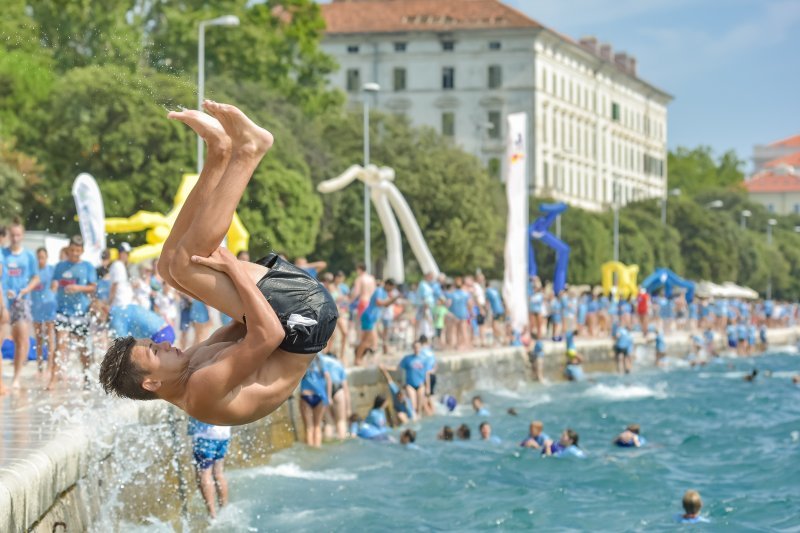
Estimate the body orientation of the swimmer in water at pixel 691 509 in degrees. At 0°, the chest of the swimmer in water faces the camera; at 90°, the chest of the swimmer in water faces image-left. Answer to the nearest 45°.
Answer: approximately 180°

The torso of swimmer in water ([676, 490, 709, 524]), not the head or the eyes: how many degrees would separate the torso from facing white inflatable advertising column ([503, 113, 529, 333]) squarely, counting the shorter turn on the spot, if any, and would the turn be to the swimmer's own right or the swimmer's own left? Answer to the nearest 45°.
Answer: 0° — they already face it

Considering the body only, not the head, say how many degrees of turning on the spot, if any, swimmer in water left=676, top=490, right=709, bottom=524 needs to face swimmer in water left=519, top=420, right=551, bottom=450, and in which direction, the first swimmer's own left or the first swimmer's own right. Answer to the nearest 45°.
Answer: approximately 45° to the first swimmer's own left

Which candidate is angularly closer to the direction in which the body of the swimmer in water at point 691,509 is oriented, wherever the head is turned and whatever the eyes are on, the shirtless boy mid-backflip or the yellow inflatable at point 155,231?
the yellow inflatable

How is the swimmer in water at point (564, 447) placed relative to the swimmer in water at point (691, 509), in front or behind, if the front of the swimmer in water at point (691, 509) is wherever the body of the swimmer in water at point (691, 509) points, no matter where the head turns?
in front

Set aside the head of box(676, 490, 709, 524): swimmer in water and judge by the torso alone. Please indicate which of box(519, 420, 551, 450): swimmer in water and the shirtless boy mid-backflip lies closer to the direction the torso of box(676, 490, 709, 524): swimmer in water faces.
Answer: the swimmer in water

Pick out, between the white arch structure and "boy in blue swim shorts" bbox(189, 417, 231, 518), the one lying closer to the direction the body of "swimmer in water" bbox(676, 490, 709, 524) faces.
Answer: the white arch structure

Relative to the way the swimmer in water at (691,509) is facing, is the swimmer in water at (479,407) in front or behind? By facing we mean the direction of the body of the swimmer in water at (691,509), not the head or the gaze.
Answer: in front

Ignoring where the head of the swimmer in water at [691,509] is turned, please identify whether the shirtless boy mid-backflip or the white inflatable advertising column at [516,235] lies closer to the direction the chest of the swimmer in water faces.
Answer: the white inflatable advertising column

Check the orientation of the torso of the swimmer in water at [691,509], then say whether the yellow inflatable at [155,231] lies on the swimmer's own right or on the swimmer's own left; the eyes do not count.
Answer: on the swimmer's own left
